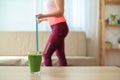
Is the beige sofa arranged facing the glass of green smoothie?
yes

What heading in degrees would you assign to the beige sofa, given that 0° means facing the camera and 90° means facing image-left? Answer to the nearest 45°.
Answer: approximately 0°
